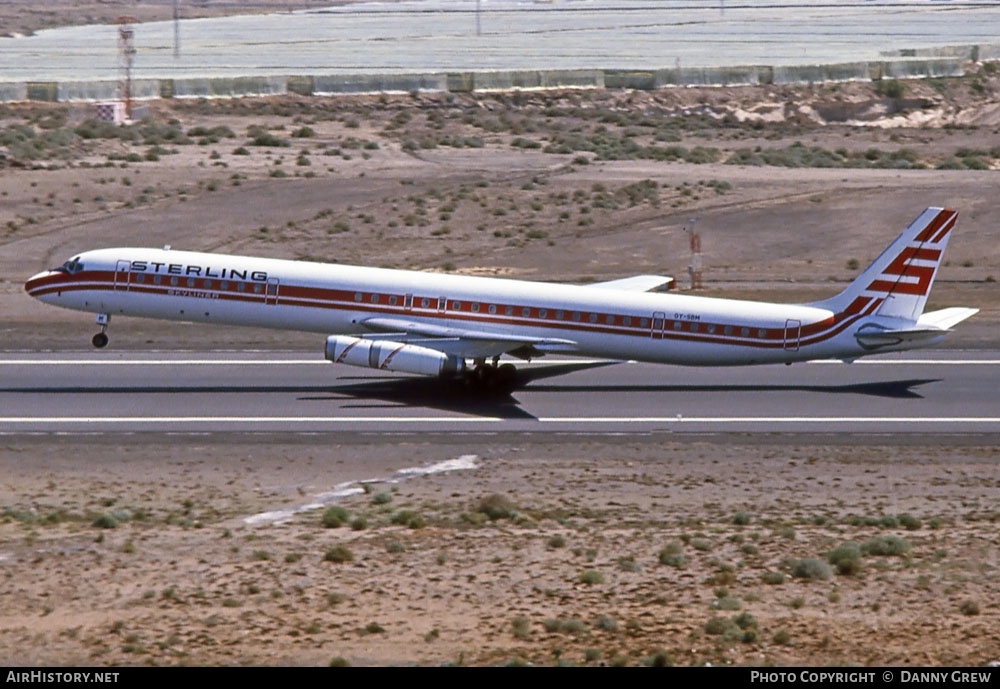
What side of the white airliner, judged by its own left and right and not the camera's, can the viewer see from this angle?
left

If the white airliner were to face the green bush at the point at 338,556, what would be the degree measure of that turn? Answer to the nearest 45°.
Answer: approximately 90° to its left

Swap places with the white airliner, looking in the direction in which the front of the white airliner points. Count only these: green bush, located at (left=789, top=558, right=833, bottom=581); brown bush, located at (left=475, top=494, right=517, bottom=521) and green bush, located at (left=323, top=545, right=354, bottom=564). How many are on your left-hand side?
3

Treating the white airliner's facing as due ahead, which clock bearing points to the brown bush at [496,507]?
The brown bush is roughly at 9 o'clock from the white airliner.

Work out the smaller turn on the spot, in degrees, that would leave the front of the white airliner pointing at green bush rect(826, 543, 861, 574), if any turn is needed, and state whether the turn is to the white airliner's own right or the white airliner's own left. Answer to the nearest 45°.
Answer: approximately 90° to the white airliner's own left

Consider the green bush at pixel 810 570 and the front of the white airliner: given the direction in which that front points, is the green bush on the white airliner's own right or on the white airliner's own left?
on the white airliner's own left

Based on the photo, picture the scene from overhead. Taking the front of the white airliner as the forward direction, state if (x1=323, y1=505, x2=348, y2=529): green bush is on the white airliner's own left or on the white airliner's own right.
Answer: on the white airliner's own left
